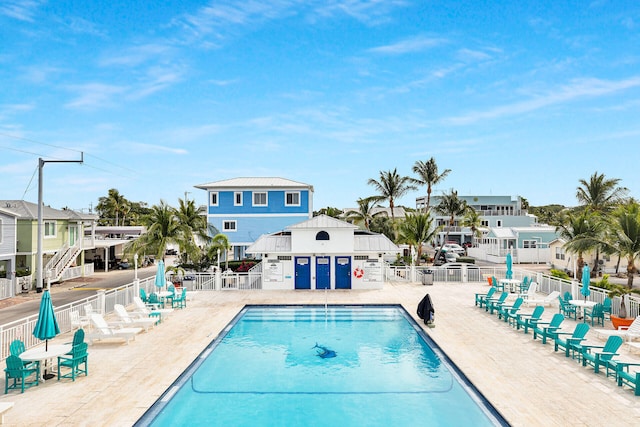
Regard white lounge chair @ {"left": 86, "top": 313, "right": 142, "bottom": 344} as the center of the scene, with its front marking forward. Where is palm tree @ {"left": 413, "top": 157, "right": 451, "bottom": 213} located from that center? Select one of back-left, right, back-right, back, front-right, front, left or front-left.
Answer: front-left

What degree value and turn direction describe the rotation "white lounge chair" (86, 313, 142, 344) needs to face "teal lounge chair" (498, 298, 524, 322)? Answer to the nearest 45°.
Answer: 0° — it already faces it

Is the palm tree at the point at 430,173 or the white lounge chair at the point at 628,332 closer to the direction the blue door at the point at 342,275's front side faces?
the white lounge chair

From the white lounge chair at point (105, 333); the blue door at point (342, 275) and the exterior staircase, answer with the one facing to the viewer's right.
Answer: the white lounge chair

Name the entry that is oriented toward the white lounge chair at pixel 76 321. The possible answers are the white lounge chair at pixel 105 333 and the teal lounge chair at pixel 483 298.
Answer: the teal lounge chair

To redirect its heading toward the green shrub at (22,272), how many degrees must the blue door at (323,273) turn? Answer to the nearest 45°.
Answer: approximately 90° to its right

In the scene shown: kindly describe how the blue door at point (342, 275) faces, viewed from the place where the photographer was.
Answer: facing the viewer

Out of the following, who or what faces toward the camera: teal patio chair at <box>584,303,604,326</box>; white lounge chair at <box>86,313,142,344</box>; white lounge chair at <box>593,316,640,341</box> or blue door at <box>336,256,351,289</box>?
the blue door

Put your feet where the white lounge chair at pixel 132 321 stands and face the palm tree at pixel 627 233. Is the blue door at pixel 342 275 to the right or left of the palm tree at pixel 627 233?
left

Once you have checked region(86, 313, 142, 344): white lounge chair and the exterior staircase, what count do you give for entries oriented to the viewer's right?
1

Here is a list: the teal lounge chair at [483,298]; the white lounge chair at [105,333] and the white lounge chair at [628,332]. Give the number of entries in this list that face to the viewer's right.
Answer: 1

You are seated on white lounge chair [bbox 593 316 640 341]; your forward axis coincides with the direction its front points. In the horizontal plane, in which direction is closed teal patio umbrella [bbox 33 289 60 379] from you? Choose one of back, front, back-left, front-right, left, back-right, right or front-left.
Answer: front-left

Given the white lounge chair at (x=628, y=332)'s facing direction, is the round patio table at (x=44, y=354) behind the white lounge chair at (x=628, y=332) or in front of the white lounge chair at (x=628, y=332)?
in front

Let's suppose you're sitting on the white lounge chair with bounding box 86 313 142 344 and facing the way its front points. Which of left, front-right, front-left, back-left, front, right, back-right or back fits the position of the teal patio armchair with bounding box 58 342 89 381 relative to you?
right

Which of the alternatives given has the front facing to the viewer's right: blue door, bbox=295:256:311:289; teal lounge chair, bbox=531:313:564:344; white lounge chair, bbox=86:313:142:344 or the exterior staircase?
the white lounge chair

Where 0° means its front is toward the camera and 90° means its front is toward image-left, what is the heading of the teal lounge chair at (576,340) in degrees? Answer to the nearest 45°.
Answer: approximately 45°

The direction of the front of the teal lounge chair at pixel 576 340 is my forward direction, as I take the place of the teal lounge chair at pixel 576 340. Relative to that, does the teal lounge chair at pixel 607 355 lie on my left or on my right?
on my left
